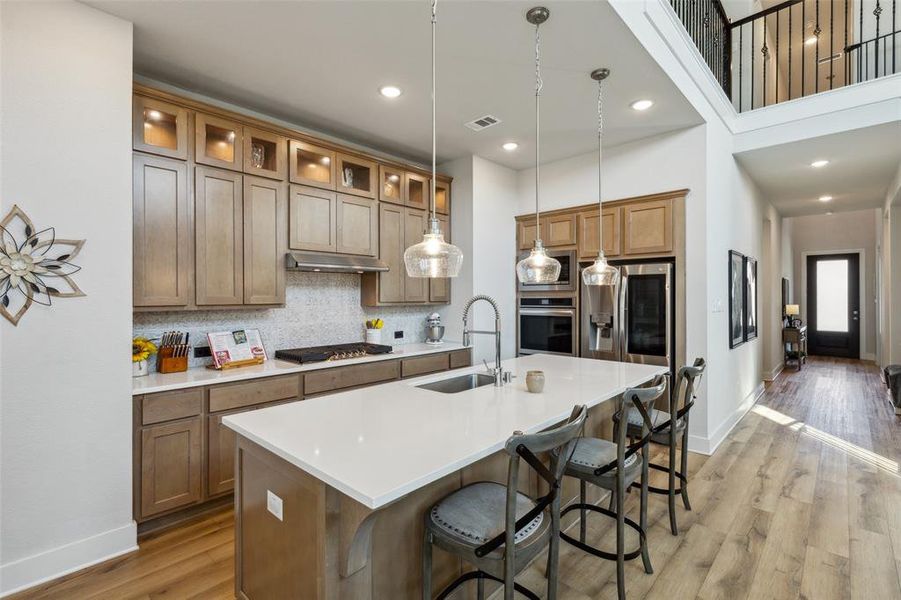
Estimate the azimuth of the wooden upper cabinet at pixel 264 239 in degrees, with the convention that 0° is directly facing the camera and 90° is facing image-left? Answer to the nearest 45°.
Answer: approximately 315°

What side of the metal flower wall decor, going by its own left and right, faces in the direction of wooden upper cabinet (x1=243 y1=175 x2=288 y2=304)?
left

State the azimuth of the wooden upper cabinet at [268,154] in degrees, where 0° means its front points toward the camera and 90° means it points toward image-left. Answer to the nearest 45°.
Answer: approximately 315°

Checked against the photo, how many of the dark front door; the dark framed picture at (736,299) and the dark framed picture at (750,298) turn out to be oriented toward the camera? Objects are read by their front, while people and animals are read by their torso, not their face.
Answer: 1

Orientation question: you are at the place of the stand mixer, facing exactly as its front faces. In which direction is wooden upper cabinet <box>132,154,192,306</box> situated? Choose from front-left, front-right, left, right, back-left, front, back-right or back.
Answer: right

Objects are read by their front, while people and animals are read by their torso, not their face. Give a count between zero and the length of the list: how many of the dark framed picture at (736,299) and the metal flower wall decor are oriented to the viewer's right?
1

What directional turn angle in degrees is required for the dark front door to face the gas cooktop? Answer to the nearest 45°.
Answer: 0° — it already faces it

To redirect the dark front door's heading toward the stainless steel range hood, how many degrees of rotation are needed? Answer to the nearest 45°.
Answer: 0° — it already faces it

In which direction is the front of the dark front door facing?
toward the camera
